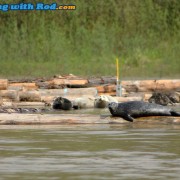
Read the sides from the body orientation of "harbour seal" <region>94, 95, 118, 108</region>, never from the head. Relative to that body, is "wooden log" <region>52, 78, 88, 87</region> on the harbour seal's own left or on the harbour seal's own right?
on the harbour seal's own right

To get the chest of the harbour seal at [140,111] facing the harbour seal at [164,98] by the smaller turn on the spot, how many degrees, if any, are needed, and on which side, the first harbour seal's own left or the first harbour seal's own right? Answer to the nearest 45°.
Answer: approximately 90° to the first harbour seal's own right

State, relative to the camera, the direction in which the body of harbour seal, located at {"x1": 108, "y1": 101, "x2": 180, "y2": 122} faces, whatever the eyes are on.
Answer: to the viewer's left

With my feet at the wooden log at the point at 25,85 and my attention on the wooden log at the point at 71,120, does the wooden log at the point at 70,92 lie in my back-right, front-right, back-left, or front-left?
front-left

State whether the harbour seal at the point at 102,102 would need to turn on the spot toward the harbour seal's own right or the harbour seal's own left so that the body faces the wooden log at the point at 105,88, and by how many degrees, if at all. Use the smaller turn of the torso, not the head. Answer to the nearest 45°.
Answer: approximately 135° to the harbour seal's own right

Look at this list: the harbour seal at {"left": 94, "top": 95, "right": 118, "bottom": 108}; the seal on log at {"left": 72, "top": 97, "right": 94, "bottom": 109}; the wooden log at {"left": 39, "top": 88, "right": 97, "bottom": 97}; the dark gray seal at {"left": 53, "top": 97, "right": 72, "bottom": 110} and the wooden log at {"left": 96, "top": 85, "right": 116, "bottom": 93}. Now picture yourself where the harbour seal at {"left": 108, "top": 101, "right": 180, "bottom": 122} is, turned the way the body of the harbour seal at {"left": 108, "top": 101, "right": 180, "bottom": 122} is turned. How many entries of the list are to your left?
0

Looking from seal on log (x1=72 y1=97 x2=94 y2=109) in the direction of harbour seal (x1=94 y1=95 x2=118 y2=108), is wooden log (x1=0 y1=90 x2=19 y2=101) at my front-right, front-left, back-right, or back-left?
back-left

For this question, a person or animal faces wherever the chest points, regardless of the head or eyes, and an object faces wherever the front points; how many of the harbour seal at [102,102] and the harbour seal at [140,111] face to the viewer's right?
0

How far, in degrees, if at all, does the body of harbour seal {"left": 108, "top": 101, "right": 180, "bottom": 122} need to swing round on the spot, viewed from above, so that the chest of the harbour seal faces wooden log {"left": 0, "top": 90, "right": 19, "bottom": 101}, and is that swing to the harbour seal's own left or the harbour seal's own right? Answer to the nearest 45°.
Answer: approximately 45° to the harbour seal's own right

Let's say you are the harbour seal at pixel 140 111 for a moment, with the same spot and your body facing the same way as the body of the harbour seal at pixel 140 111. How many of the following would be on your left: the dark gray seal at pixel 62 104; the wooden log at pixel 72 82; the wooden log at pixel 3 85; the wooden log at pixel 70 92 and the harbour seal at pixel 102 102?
0

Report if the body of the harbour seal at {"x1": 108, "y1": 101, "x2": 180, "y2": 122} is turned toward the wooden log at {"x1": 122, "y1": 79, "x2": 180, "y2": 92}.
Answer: no
